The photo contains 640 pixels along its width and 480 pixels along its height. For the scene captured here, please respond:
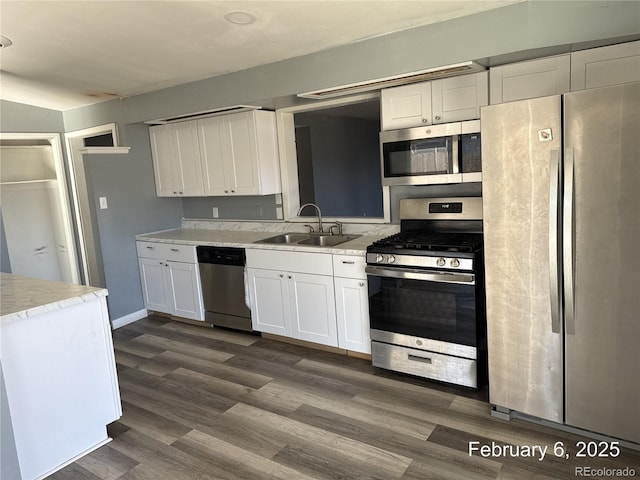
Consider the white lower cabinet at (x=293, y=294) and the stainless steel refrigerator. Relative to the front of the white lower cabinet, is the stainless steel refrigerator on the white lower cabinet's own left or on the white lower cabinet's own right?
on the white lower cabinet's own left

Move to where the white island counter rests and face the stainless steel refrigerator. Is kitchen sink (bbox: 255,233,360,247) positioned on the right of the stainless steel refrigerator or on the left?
left

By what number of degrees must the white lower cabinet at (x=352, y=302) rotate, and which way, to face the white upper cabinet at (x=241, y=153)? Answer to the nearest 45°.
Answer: approximately 90° to its right

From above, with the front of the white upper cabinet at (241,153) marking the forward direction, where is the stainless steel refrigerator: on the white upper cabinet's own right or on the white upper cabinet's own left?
on the white upper cabinet's own left

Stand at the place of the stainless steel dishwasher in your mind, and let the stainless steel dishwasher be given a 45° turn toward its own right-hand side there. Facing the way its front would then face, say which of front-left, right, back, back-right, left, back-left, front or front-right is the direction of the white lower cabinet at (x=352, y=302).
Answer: back-left

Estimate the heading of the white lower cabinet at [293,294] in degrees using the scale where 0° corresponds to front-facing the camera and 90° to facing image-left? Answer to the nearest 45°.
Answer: approximately 45°

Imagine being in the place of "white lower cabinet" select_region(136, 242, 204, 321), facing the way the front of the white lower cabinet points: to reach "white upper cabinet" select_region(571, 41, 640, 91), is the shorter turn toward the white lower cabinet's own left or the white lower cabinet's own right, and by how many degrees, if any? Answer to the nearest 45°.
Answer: approximately 90° to the white lower cabinet's own left

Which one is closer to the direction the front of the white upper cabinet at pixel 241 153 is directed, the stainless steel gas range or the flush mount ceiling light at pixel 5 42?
the flush mount ceiling light

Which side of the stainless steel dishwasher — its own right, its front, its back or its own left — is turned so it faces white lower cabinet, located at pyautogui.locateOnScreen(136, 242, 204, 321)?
right
